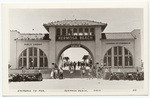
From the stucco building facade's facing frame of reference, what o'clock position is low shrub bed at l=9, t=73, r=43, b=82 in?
The low shrub bed is roughly at 3 o'clock from the stucco building facade.

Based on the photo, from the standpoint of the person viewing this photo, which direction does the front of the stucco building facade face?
facing the viewer
